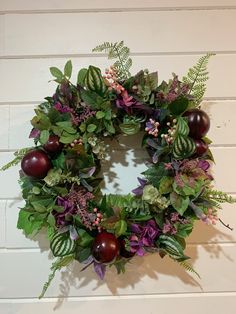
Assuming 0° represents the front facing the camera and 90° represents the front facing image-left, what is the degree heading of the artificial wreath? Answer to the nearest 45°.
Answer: approximately 0°
